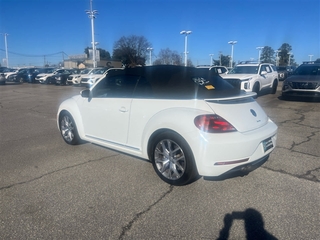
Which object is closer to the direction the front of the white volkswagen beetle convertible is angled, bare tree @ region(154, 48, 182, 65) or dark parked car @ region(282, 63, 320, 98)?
the bare tree

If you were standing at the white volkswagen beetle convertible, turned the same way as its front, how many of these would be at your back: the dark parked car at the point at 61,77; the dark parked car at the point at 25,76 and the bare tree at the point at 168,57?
0

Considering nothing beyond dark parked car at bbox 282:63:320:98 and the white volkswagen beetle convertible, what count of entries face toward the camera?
1

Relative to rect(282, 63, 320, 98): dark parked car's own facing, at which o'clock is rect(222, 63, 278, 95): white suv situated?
The white suv is roughly at 4 o'clock from the dark parked car.

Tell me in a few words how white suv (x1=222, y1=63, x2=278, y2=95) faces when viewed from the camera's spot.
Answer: facing the viewer and to the left of the viewer

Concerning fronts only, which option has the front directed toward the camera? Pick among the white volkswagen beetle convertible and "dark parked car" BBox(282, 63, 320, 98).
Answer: the dark parked car

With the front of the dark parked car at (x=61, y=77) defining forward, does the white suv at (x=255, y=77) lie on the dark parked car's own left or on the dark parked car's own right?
on the dark parked car's own left

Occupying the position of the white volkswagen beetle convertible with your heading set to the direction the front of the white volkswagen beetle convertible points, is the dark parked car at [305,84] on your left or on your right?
on your right

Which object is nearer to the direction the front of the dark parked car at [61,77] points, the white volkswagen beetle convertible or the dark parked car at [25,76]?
the white volkswagen beetle convertible

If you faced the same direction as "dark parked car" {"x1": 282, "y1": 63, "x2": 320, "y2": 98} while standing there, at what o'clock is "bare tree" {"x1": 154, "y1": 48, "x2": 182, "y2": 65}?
The bare tree is roughly at 5 o'clock from the dark parked car.

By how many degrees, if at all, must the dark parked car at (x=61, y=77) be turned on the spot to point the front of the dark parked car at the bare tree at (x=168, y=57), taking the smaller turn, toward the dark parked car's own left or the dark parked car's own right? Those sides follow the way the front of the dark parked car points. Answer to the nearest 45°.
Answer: approximately 180°

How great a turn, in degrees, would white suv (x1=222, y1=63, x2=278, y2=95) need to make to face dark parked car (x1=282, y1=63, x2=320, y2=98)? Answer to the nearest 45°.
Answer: approximately 90° to its left

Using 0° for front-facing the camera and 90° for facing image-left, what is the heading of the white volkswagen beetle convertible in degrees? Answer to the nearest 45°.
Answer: approximately 135°

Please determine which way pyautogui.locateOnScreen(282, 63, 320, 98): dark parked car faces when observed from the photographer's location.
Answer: facing the viewer

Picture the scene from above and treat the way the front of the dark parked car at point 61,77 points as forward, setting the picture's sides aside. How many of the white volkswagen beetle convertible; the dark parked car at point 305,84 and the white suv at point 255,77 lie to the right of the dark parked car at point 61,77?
0

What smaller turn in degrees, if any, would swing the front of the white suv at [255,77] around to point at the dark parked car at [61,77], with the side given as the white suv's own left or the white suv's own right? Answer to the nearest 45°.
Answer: approximately 90° to the white suv's own right

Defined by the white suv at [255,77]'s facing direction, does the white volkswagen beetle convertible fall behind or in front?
in front

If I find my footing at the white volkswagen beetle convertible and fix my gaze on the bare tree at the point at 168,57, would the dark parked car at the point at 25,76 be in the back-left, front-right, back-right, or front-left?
front-left
